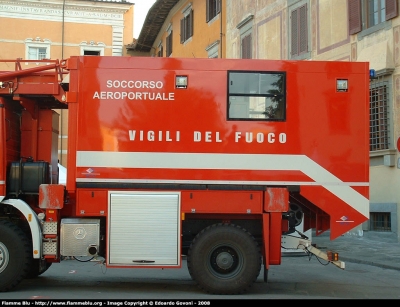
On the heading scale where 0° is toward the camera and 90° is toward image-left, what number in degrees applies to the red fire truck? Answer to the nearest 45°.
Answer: approximately 90°
